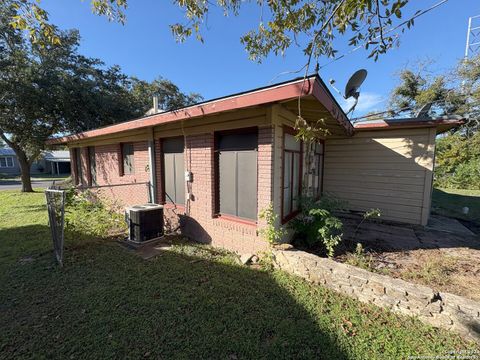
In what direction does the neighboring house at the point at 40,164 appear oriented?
toward the camera

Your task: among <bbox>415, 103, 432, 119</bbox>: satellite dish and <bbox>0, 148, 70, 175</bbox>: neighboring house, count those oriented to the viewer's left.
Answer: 1

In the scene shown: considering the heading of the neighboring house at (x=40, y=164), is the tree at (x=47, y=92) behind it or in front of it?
in front

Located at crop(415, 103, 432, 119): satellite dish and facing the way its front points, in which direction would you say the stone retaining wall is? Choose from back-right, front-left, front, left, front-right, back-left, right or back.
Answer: left

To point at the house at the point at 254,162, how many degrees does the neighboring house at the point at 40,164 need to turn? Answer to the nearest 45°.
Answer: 0° — it already faces it

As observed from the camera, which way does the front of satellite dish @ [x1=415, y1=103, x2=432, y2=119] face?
facing to the left of the viewer

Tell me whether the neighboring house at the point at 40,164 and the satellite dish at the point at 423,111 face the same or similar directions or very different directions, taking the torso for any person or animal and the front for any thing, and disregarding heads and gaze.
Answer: very different directions

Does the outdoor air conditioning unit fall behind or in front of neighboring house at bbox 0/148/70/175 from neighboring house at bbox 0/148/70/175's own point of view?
in front

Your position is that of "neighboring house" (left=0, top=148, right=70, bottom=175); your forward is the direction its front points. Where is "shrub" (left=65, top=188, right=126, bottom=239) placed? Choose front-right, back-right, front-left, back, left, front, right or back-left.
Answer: front
